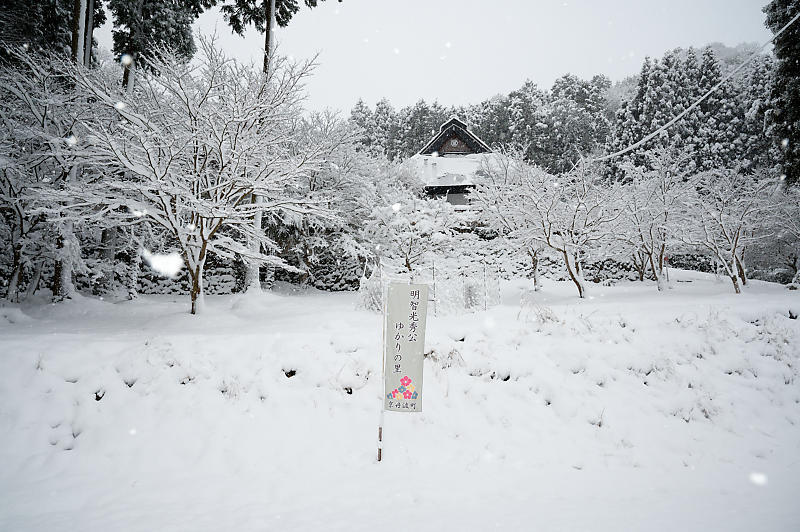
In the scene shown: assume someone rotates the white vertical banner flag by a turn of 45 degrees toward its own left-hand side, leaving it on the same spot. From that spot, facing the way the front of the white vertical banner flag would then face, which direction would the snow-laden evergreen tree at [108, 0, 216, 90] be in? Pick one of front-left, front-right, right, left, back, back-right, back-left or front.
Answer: back

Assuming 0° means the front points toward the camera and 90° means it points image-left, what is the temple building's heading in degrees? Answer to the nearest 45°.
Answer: approximately 0°

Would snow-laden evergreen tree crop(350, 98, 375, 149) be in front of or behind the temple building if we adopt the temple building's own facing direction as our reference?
behind

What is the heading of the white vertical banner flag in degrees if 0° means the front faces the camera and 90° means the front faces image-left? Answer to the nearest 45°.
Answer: approximately 0°

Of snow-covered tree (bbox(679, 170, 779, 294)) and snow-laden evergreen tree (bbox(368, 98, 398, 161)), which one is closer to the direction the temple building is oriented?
the snow-covered tree

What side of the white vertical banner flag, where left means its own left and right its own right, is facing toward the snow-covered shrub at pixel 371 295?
back

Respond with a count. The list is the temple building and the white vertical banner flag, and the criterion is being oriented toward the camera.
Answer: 2

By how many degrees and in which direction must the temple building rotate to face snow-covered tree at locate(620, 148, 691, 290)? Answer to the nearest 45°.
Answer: approximately 45° to its left

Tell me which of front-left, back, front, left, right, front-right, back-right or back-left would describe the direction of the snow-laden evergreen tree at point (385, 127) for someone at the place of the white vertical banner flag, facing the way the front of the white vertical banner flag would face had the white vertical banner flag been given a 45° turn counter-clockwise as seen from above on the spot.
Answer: back-left
